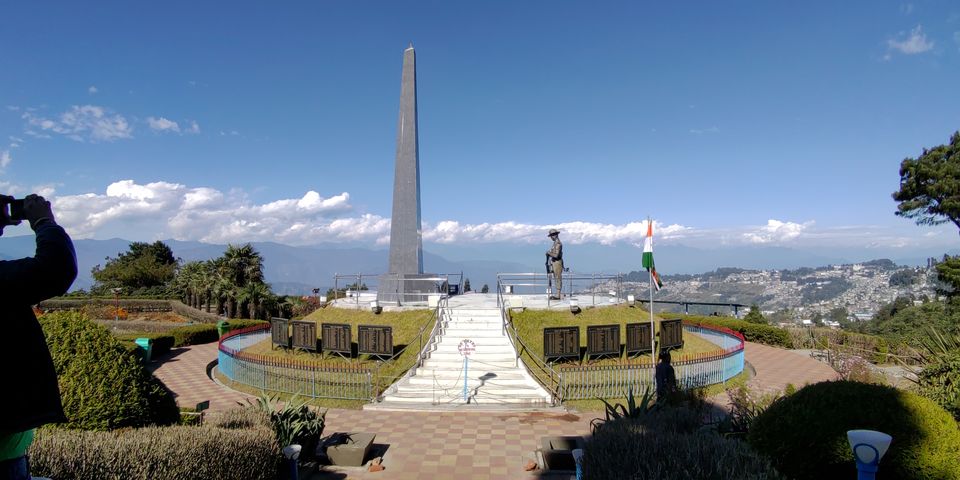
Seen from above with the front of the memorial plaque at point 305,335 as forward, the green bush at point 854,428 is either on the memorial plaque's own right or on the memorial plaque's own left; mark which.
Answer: on the memorial plaque's own left

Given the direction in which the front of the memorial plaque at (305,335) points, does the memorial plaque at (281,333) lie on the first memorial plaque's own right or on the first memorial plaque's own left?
on the first memorial plaque's own right

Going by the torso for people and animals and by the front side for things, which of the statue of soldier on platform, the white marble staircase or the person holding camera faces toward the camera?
the white marble staircase

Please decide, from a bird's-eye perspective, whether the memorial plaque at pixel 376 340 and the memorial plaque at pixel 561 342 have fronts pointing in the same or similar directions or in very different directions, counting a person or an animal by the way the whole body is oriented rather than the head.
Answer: same or similar directions

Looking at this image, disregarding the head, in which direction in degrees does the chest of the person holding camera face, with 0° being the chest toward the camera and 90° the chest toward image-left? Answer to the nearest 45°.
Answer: approximately 180°

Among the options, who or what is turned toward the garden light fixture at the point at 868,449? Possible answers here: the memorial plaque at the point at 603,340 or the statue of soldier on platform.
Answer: the memorial plaque

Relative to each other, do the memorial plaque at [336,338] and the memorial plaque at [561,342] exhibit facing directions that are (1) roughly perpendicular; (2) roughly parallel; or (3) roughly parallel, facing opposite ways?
roughly parallel

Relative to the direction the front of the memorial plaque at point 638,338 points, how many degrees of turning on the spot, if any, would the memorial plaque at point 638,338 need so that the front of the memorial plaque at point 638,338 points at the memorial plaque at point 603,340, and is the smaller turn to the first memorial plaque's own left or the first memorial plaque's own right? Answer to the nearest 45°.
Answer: approximately 90° to the first memorial plaque's own right

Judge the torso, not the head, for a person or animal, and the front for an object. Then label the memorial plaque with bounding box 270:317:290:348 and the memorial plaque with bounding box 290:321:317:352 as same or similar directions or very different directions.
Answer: same or similar directions

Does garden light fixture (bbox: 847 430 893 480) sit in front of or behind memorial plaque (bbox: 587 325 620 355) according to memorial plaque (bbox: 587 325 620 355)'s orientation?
in front

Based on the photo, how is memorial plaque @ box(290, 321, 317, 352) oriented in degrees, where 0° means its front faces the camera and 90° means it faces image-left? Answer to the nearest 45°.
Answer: approximately 45°

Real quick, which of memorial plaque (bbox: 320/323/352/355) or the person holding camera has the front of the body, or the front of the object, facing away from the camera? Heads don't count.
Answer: the person holding camera

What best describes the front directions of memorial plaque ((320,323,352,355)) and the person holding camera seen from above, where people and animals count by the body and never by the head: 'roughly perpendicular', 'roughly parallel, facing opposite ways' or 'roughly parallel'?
roughly parallel, facing opposite ways

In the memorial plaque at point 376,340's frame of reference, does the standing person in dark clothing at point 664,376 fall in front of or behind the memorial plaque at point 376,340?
in front

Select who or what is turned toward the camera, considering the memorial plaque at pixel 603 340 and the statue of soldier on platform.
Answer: the memorial plaque

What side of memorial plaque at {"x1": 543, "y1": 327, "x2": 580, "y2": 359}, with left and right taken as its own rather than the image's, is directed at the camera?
front
